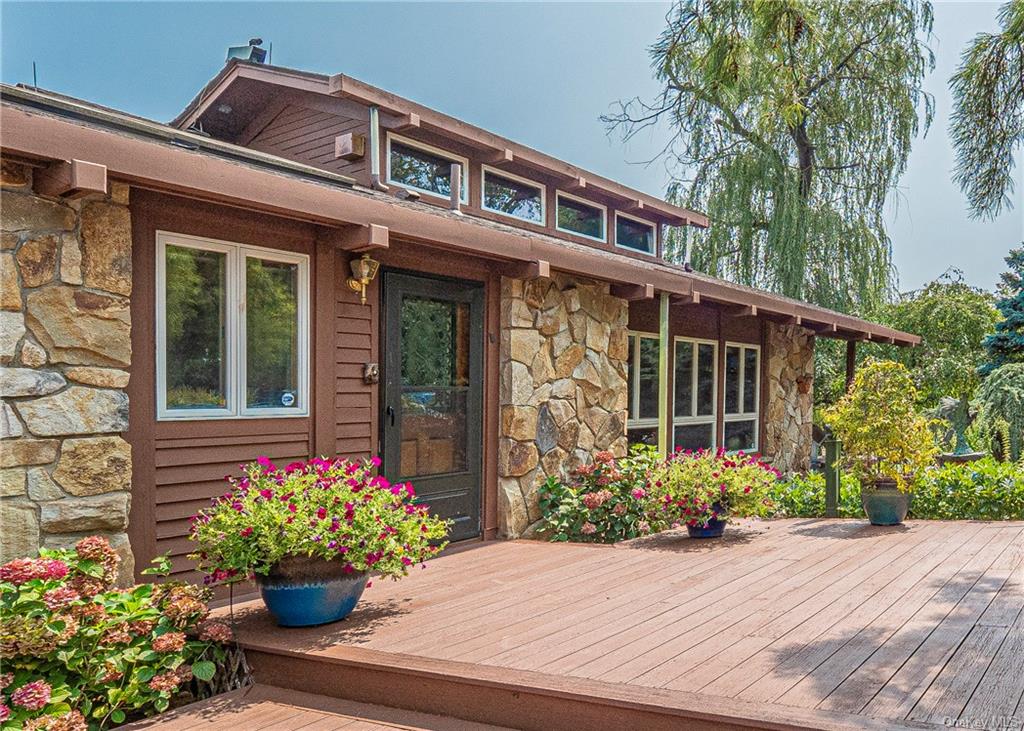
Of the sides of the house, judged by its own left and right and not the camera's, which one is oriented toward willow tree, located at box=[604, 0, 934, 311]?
left

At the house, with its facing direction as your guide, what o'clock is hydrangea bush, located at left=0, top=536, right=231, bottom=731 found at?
The hydrangea bush is roughly at 2 o'clock from the house.

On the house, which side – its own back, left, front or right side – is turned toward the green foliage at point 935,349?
left

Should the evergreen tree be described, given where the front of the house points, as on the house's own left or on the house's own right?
on the house's own left

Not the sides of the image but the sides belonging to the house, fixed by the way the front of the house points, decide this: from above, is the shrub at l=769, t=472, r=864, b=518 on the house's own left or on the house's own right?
on the house's own left

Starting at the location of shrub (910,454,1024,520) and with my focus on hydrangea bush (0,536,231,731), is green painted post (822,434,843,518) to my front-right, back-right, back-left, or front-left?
front-right

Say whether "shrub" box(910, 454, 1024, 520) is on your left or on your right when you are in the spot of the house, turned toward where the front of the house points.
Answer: on your left

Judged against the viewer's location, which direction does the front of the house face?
facing the viewer and to the right of the viewer
